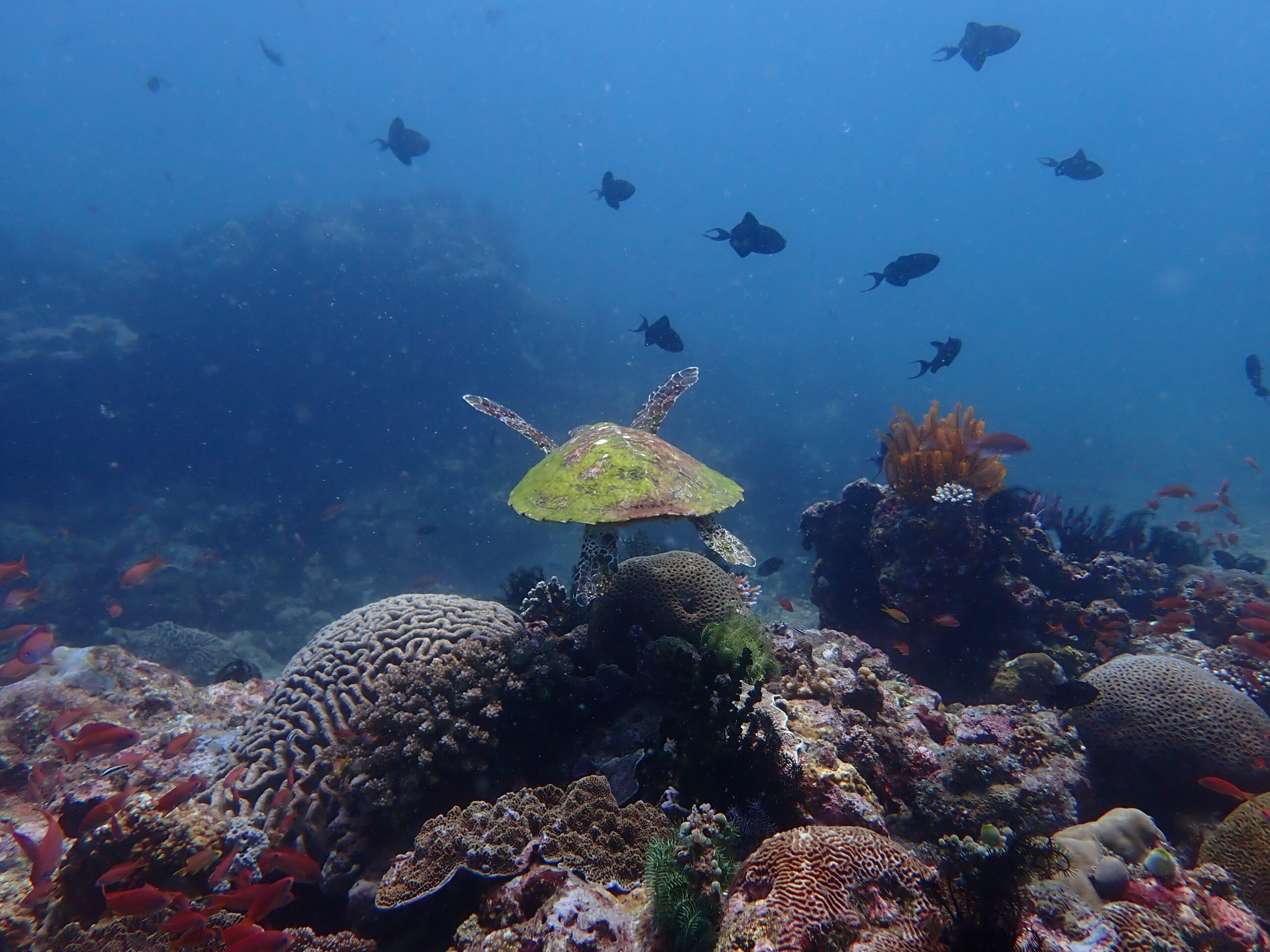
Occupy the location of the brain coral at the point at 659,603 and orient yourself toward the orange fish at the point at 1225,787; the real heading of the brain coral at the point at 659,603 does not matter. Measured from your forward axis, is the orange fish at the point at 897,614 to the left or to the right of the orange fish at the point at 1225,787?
left

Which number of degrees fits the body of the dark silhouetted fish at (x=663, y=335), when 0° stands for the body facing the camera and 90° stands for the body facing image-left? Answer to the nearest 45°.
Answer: approximately 270°

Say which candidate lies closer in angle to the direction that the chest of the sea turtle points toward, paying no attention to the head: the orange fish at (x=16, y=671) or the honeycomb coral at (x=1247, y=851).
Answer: the orange fish

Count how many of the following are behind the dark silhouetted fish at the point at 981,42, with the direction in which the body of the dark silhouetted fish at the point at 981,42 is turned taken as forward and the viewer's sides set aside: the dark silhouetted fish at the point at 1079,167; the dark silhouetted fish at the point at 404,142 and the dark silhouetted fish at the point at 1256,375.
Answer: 1

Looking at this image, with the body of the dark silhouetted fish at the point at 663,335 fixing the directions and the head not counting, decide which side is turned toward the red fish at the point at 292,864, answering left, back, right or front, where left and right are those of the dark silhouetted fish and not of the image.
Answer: right

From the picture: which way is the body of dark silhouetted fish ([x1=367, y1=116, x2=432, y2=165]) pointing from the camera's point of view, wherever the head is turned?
to the viewer's right

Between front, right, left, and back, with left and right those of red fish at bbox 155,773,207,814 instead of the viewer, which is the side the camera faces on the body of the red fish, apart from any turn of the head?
left

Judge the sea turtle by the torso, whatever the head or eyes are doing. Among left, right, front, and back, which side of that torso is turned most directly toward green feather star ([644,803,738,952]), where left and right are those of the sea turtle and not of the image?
back

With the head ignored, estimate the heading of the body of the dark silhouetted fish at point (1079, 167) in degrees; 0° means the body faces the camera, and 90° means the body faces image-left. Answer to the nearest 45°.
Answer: approximately 270°

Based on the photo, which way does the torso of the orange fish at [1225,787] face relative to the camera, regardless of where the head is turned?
to the viewer's left

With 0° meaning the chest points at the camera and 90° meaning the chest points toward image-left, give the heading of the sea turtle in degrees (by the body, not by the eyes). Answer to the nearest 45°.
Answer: approximately 180°
